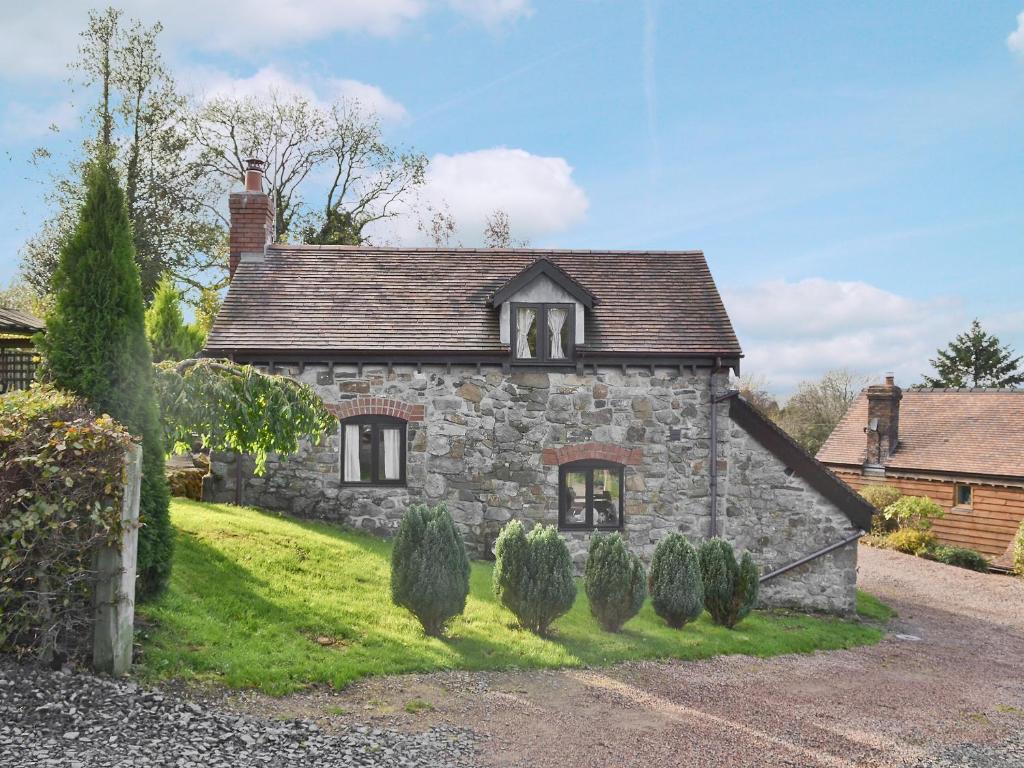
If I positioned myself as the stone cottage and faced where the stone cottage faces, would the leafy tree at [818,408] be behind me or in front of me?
behind

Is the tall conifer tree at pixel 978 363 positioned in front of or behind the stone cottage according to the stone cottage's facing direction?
behind

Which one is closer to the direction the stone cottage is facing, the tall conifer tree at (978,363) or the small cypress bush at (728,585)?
the small cypress bush

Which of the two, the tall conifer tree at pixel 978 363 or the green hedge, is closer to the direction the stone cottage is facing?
the green hedge

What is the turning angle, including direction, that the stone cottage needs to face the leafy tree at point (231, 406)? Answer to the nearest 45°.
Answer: approximately 45° to its right

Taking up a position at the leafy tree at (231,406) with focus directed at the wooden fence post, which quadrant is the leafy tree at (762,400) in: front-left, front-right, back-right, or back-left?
back-left

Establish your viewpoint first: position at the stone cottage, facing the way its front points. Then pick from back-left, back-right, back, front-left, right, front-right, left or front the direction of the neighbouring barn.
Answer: back-left

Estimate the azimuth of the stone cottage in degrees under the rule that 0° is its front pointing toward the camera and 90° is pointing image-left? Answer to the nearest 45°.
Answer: approximately 0°

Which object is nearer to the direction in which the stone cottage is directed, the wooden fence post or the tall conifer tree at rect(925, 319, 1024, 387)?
the wooden fence post

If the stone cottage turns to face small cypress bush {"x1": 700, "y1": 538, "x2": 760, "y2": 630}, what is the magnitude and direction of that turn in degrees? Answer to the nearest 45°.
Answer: approximately 45° to its left

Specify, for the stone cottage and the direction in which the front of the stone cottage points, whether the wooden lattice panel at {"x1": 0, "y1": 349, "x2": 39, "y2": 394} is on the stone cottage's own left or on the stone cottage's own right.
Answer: on the stone cottage's own right

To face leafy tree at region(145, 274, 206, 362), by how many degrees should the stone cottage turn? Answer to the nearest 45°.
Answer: approximately 135° to its right

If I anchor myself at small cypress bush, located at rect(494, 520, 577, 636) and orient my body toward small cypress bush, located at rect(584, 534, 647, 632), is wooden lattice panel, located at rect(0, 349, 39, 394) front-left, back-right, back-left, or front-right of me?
back-left
